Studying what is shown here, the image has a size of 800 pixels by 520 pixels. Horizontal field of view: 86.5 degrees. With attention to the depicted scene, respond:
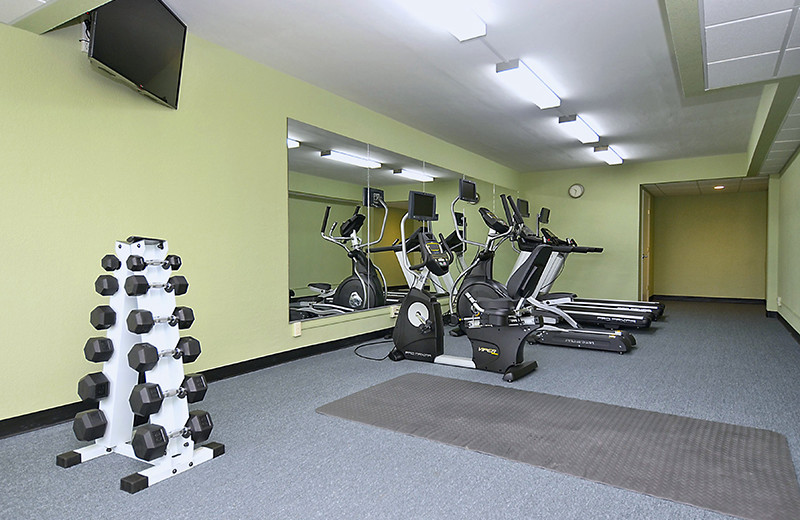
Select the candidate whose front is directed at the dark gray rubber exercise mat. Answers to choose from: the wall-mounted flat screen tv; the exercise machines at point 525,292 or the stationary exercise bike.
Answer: the wall-mounted flat screen tv

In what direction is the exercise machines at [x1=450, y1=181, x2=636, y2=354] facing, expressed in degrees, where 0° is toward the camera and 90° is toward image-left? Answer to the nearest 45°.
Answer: approximately 90°

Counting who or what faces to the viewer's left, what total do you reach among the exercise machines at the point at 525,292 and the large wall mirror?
1

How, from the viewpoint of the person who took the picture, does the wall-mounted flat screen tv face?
facing the viewer and to the right of the viewer

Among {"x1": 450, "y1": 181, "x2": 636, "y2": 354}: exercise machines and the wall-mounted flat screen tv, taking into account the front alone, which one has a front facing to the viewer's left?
the exercise machines

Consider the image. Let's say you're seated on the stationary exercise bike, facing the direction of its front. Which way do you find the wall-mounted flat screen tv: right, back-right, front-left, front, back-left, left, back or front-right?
left

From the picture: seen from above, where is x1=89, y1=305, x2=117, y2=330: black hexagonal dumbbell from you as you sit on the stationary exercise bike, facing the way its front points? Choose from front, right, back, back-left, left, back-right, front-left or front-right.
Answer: left

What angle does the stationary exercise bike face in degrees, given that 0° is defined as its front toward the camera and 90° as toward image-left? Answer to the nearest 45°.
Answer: approximately 135°

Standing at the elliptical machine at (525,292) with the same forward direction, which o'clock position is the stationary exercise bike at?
The stationary exercise bike is roughly at 10 o'clock from the elliptical machine.
